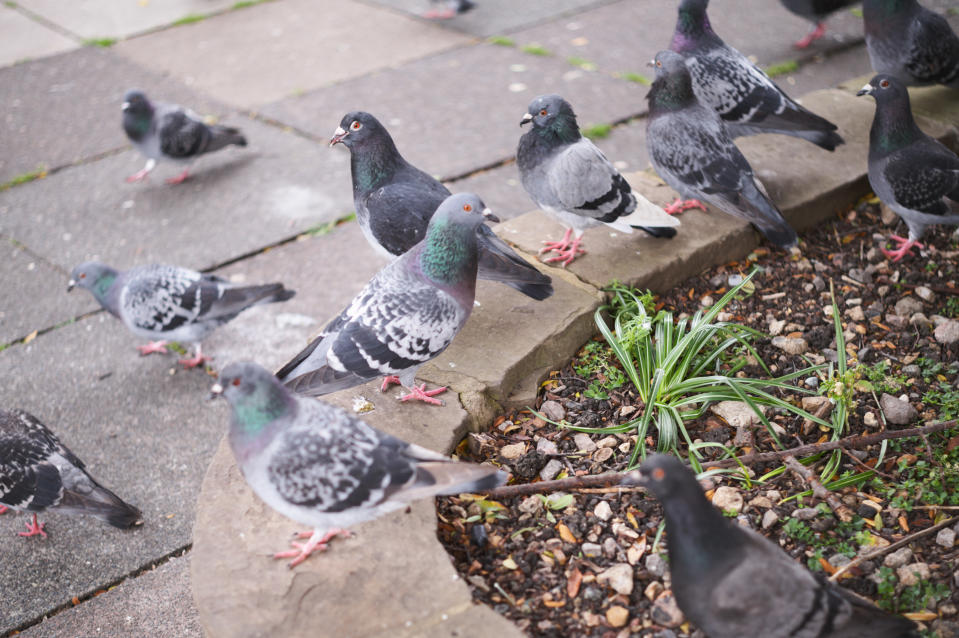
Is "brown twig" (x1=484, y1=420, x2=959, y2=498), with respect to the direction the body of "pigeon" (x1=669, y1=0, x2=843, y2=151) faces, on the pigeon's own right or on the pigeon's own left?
on the pigeon's own left

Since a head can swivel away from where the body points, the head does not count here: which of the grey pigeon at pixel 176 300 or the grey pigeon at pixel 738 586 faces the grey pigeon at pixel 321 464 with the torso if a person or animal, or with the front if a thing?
the grey pigeon at pixel 738 586

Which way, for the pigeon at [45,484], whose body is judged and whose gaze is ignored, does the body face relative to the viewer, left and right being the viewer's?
facing to the left of the viewer

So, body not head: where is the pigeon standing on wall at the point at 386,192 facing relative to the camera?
to the viewer's left

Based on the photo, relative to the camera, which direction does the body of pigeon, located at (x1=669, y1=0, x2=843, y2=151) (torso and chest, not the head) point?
to the viewer's left

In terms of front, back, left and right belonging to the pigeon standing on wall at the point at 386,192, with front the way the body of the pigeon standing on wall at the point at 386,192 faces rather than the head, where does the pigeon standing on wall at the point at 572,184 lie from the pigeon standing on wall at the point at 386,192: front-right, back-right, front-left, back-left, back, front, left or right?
back

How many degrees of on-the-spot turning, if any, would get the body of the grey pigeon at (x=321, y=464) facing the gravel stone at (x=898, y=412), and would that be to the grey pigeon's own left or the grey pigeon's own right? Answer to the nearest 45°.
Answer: approximately 180°

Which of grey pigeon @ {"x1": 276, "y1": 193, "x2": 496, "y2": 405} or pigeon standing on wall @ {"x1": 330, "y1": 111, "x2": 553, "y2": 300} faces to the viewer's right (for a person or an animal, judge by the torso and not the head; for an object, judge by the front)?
the grey pigeon

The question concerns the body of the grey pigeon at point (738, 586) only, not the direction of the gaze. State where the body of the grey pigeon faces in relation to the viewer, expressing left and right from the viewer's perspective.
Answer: facing to the left of the viewer

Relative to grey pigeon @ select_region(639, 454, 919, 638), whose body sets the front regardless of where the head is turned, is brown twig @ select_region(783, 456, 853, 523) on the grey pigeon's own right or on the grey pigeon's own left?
on the grey pigeon's own right

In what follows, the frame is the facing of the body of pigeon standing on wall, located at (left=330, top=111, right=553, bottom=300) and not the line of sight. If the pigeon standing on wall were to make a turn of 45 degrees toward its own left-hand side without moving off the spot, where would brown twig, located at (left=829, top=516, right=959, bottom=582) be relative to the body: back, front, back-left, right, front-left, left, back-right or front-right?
left
